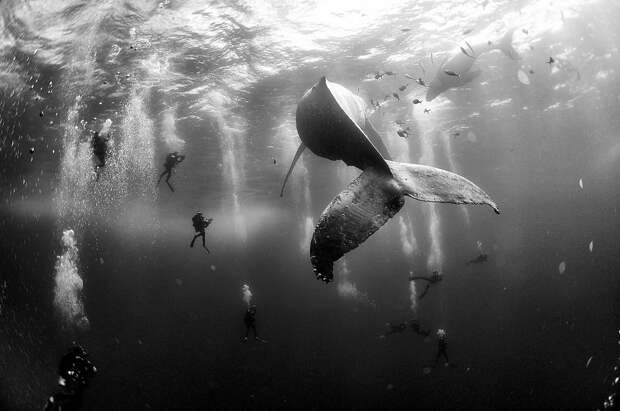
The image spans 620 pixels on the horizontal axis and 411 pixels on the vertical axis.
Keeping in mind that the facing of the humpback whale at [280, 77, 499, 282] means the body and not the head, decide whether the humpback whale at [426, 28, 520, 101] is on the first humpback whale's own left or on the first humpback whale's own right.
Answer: on the first humpback whale's own right

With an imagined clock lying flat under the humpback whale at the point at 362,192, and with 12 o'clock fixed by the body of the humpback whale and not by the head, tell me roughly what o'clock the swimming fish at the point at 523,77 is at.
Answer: The swimming fish is roughly at 2 o'clock from the humpback whale.

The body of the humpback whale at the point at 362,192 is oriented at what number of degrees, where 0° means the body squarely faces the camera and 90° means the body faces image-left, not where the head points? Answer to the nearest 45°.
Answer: approximately 135°
